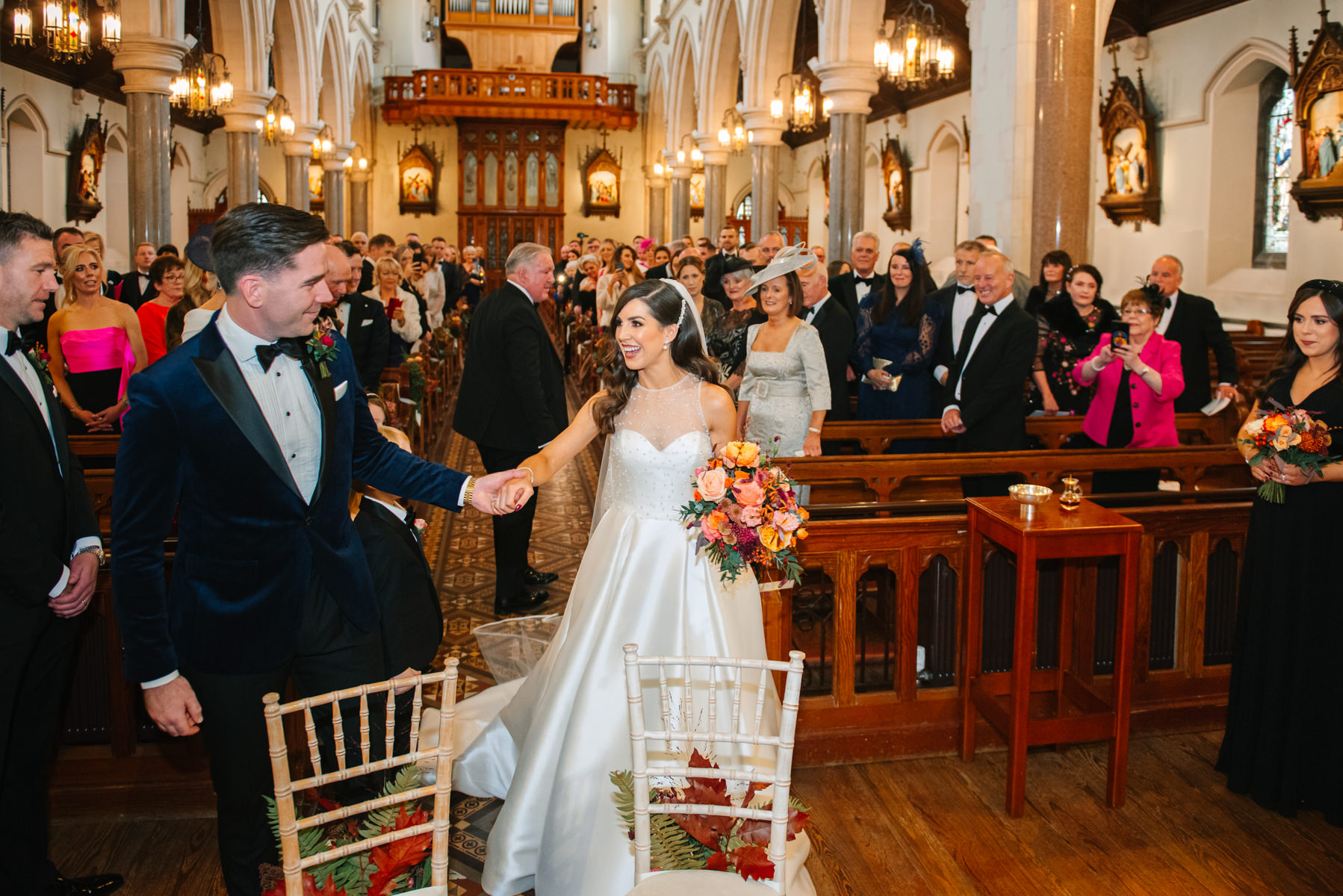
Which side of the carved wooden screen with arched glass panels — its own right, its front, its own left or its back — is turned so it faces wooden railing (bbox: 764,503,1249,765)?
front

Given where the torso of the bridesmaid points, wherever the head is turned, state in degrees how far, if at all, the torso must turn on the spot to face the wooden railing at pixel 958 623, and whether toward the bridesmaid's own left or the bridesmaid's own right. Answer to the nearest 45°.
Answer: approximately 45° to the bridesmaid's own right

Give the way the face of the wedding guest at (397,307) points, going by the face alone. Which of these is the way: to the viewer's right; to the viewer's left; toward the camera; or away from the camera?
toward the camera

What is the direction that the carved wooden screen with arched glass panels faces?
toward the camera

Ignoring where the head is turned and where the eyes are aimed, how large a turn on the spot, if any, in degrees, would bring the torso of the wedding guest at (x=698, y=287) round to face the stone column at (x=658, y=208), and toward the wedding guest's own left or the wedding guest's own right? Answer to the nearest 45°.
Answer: approximately 180°

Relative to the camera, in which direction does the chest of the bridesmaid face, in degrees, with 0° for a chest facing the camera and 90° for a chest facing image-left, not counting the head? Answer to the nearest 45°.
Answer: approximately 45°

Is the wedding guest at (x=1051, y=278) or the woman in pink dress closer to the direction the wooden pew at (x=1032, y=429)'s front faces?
the woman in pink dress

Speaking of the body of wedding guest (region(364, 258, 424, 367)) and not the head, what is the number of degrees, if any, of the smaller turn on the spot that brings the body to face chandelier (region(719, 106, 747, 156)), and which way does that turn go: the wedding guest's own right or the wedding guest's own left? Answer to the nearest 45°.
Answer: approximately 135° to the wedding guest's own left

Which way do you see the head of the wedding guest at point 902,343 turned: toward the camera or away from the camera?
toward the camera

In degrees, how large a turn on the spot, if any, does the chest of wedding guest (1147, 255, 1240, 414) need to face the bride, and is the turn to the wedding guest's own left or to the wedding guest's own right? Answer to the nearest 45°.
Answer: approximately 45° to the wedding guest's own left

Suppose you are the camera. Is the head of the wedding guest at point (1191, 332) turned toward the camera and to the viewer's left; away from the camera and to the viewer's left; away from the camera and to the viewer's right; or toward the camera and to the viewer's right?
toward the camera and to the viewer's left

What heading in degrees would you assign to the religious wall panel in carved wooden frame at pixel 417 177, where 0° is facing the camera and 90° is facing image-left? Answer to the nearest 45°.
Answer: approximately 0°

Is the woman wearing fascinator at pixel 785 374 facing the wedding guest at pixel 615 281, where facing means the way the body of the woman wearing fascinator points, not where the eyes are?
no

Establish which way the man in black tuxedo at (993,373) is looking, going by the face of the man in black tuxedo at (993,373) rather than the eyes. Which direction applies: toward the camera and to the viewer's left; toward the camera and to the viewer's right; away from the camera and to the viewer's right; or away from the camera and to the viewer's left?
toward the camera and to the viewer's left

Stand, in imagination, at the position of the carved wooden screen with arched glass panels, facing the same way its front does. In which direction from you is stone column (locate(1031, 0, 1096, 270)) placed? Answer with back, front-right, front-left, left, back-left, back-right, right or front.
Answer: front

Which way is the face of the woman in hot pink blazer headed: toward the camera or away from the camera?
toward the camera

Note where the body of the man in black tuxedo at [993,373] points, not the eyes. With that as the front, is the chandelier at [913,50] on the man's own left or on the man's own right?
on the man's own right

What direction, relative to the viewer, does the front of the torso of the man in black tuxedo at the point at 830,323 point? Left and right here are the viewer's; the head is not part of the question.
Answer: facing the viewer and to the left of the viewer
